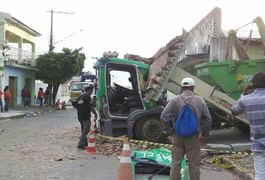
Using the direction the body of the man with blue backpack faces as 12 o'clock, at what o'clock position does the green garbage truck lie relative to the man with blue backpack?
The green garbage truck is roughly at 12 o'clock from the man with blue backpack.

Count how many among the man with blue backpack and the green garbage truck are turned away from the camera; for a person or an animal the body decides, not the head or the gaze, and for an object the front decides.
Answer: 1

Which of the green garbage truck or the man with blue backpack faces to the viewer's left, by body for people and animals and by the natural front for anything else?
the green garbage truck

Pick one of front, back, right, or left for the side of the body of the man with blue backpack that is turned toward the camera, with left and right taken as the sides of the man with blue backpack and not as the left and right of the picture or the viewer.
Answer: back

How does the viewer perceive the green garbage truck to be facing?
facing to the left of the viewer

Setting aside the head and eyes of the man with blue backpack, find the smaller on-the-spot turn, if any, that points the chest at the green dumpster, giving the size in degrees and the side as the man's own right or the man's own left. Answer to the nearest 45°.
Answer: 0° — they already face it

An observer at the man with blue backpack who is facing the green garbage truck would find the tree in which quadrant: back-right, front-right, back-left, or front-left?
front-left

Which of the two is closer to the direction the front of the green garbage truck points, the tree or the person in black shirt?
the person in black shirt

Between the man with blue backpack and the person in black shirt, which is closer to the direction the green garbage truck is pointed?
the person in black shirt

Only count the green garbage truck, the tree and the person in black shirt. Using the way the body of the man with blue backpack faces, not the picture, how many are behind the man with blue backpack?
0

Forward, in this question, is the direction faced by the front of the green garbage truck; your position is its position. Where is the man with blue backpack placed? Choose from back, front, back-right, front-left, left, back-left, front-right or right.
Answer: left
